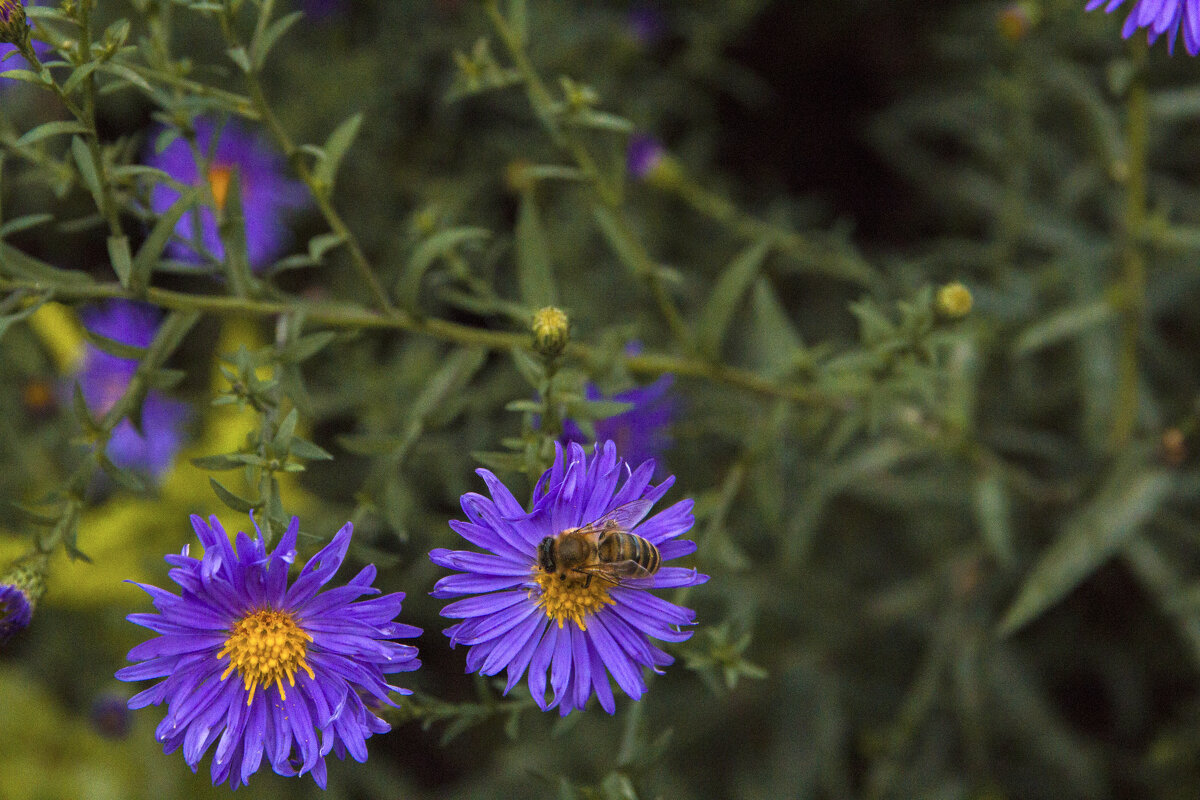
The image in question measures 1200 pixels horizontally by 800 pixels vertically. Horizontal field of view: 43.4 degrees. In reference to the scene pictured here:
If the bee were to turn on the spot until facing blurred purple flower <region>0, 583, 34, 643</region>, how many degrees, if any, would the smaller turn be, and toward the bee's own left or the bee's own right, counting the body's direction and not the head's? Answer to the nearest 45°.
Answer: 0° — it already faces it

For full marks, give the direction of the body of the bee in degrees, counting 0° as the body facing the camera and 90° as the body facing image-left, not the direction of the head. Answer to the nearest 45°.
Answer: approximately 90°

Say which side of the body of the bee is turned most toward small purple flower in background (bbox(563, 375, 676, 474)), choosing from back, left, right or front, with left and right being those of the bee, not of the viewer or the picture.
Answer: right
